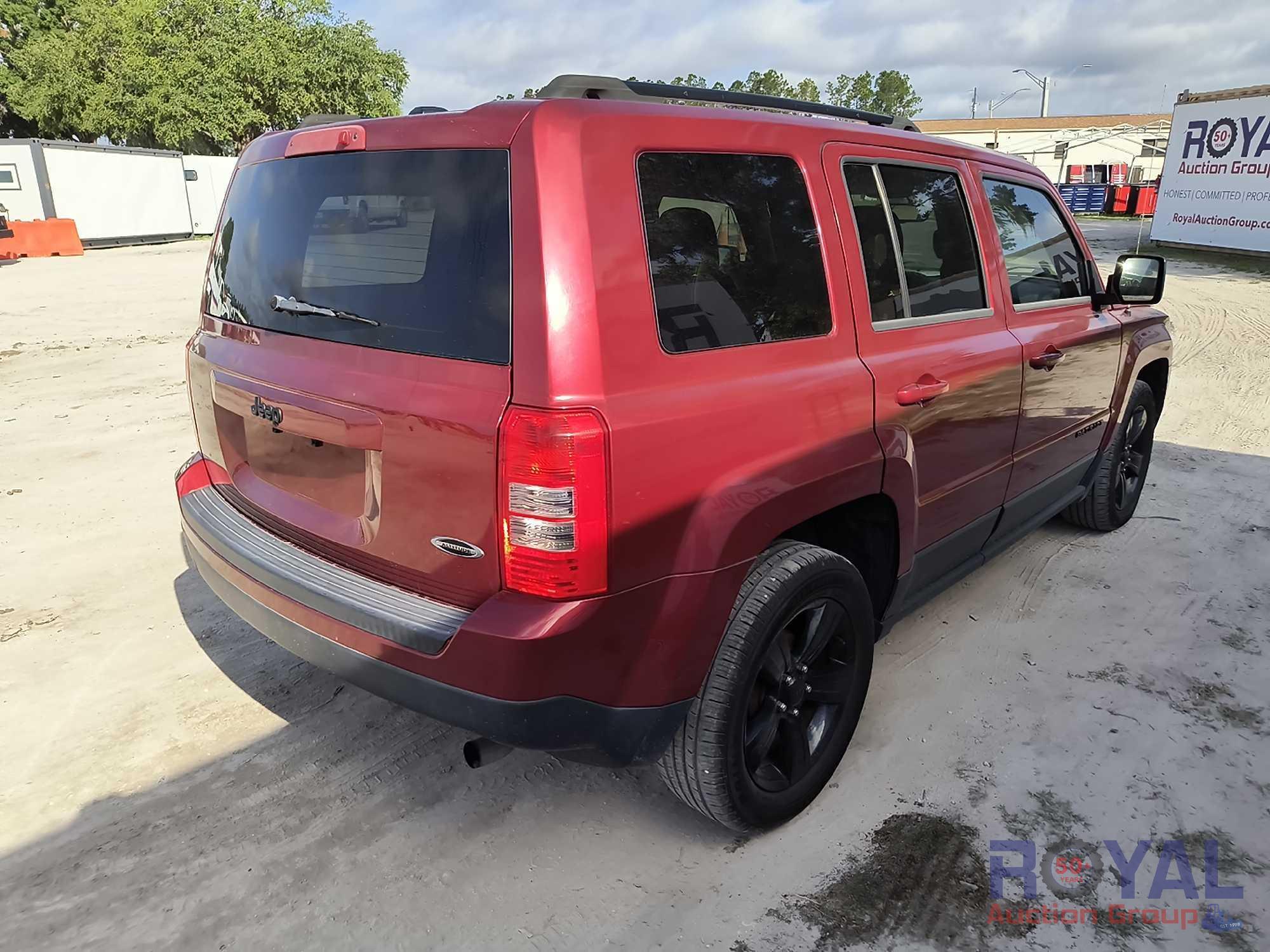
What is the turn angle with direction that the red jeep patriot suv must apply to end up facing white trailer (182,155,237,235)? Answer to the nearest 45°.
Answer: approximately 90° to its left

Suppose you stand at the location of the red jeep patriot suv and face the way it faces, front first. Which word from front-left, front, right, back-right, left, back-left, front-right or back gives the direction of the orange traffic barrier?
left

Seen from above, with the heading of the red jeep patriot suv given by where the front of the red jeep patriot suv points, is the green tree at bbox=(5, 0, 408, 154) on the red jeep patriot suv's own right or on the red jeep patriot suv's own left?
on the red jeep patriot suv's own left

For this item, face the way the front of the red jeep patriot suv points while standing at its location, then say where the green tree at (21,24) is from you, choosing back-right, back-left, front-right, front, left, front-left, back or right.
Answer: left

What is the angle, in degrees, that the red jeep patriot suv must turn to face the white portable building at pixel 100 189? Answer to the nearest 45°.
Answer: approximately 90° to its left

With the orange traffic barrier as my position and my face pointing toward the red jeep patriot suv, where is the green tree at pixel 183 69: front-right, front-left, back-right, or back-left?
back-left

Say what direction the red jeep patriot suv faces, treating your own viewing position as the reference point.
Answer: facing away from the viewer and to the right of the viewer

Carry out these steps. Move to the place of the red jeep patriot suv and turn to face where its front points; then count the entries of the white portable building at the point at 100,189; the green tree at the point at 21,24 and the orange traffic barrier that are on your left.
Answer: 3
